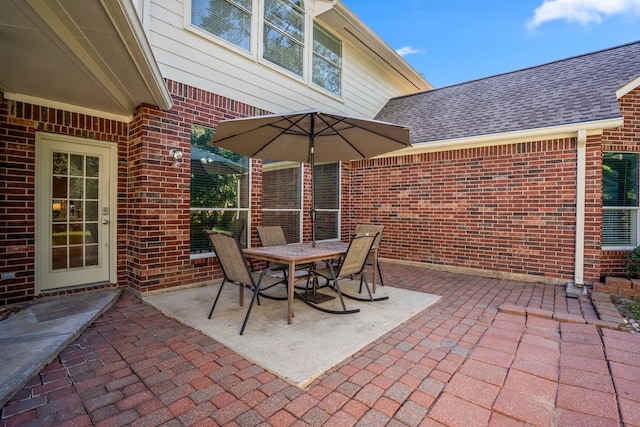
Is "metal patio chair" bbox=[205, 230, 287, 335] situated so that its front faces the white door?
no

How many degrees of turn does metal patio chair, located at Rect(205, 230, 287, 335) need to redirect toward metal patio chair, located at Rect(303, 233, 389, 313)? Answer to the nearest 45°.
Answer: approximately 45° to its right

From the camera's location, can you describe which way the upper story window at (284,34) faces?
facing the viewer and to the right of the viewer

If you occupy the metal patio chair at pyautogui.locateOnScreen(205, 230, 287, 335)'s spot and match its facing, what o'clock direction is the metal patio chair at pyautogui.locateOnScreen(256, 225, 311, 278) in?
the metal patio chair at pyautogui.locateOnScreen(256, 225, 311, 278) is roughly at 11 o'clock from the metal patio chair at pyautogui.locateOnScreen(205, 230, 287, 335).

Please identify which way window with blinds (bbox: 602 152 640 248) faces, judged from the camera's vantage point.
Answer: facing the viewer

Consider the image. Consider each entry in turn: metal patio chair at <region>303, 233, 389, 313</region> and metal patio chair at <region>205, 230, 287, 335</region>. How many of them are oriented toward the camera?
0

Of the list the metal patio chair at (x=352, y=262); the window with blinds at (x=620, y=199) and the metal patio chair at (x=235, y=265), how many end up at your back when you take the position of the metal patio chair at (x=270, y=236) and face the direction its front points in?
0

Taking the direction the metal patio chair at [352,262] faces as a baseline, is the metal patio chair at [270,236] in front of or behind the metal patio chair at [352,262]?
in front

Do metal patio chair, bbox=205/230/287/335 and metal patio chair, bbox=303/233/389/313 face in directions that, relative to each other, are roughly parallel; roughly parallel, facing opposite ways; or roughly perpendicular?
roughly perpendicular

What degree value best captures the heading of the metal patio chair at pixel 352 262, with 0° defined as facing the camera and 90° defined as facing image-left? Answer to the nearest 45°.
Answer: approximately 135°

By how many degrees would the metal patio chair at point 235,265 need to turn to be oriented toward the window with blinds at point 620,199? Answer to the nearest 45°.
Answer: approximately 45° to its right

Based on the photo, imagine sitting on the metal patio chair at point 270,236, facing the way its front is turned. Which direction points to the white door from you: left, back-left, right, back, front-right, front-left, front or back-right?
back-right

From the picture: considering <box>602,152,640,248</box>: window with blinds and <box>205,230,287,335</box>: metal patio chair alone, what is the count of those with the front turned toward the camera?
1

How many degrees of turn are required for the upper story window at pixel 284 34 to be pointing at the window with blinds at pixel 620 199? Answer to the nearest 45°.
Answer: approximately 45° to its left

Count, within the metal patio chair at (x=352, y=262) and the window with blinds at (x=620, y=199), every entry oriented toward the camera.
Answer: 1

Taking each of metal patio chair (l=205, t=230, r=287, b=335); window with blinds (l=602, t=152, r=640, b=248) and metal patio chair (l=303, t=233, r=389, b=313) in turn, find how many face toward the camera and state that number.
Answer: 1

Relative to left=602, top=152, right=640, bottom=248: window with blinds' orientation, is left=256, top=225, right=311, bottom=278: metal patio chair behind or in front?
in front

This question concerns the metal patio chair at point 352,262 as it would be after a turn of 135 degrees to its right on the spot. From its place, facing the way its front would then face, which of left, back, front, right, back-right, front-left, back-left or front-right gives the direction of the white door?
back

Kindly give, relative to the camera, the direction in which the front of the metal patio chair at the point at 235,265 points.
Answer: facing away from the viewer and to the right of the viewer

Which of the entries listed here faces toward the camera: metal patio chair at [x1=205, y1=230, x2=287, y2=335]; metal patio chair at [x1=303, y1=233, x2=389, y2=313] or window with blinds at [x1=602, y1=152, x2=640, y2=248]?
the window with blinds
